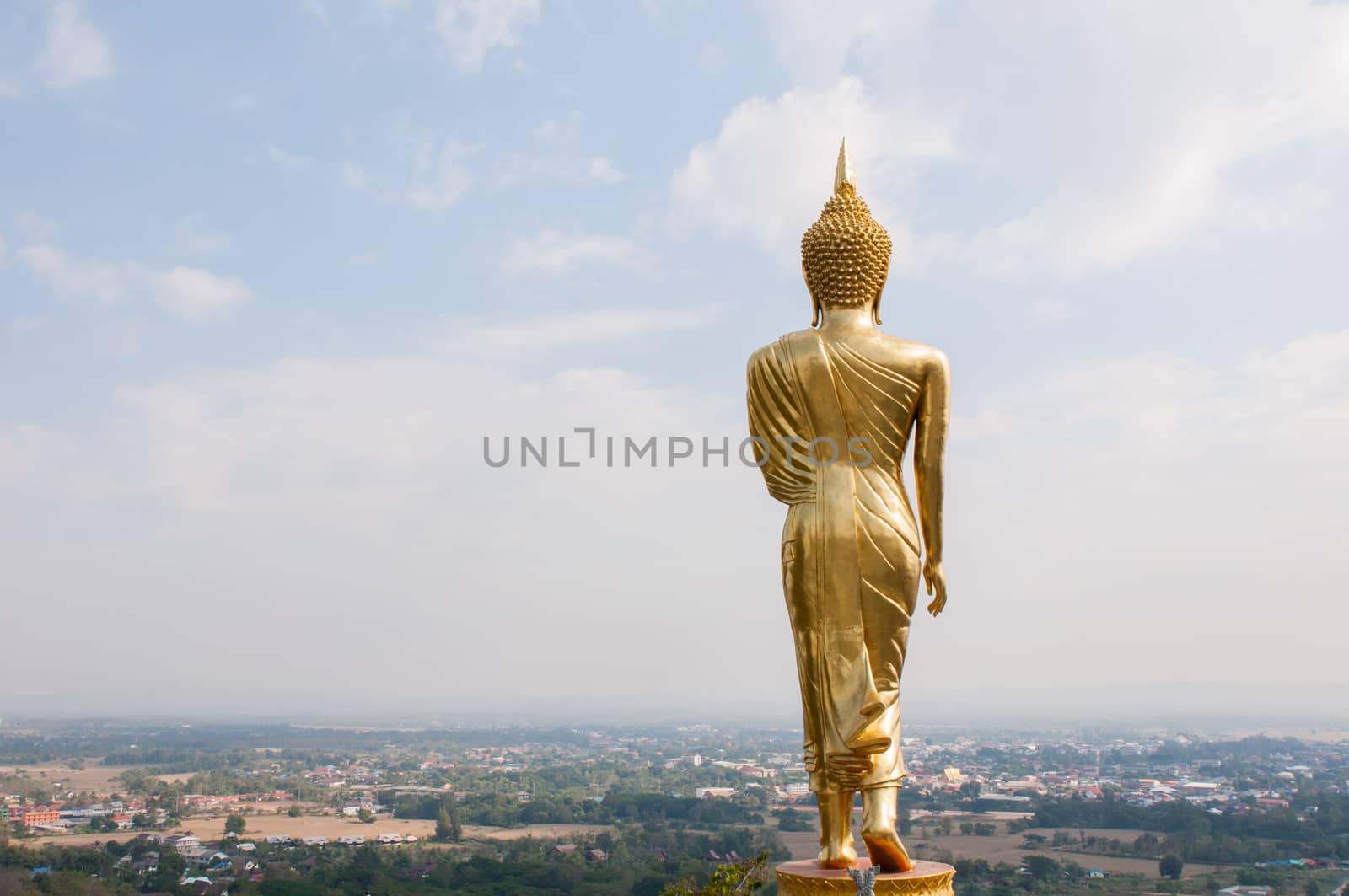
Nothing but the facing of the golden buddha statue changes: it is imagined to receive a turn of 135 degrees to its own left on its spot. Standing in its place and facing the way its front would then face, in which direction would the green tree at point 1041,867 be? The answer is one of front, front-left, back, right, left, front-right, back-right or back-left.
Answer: back-right

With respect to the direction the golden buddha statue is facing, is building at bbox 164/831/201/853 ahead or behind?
ahead

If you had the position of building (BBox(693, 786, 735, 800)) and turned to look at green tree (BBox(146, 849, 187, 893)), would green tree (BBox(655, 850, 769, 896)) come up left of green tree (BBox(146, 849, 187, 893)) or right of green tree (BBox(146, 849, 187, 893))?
left

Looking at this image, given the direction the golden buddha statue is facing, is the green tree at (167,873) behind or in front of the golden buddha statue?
in front

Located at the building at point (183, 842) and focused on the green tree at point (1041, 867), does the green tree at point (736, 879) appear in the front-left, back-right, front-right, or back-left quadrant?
front-right

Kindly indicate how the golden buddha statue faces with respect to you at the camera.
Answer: facing away from the viewer

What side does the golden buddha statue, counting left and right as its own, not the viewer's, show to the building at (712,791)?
front
